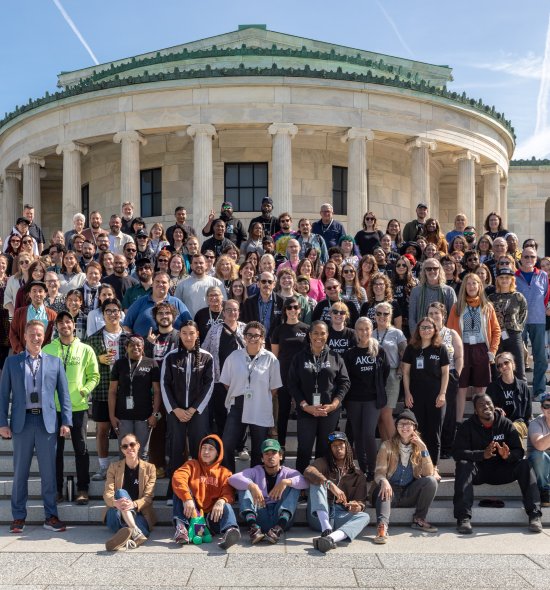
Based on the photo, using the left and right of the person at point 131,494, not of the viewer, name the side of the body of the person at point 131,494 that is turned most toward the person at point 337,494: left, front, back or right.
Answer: left

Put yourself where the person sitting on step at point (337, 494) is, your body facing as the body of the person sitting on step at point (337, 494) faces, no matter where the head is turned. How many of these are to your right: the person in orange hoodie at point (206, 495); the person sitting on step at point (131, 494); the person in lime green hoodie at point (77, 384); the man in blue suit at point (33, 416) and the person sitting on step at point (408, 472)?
4

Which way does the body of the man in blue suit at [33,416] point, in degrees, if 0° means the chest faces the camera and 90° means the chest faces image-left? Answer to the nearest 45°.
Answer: approximately 0°

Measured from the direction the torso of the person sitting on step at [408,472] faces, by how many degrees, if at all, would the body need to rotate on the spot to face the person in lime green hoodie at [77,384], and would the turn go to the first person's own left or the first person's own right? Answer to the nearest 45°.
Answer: approximately 90° to the first person's own right

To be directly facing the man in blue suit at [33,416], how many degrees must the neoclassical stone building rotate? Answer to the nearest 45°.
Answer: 0° — it already faces them

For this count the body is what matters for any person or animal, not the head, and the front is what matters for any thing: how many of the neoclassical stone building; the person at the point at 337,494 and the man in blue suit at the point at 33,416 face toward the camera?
3

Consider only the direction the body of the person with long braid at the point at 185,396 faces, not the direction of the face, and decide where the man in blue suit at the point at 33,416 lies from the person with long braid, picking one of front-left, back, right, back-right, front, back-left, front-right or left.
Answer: right

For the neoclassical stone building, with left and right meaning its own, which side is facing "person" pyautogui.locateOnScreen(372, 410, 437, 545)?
front

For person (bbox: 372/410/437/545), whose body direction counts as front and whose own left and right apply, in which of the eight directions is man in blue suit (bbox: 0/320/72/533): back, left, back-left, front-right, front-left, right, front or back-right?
right
